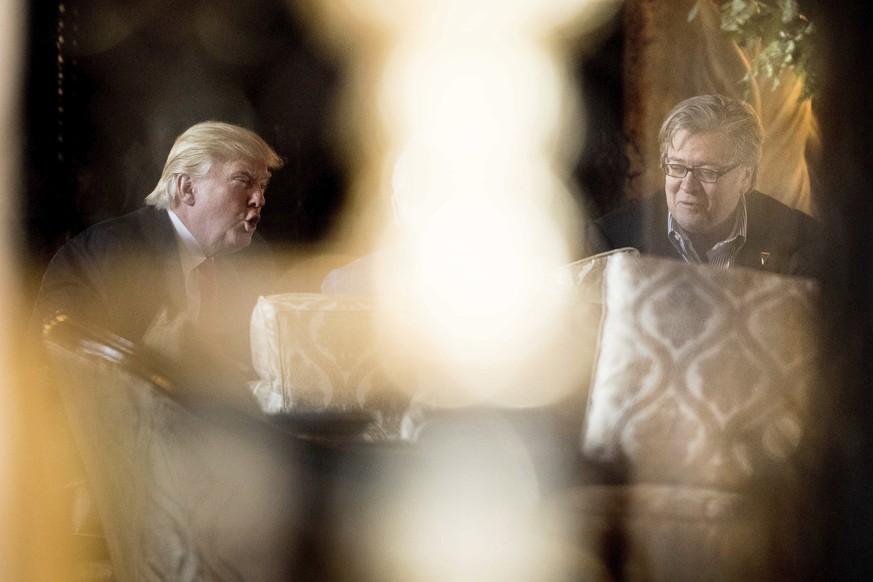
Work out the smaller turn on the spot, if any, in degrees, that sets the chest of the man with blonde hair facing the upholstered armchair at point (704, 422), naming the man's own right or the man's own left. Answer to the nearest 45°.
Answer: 0° — they already face it

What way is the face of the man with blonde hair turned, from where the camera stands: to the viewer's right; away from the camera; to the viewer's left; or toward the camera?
to the viewer's right

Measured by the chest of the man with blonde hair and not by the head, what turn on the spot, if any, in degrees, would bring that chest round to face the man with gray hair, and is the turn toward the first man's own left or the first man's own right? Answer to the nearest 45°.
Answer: approximately 45° to the first man's own left

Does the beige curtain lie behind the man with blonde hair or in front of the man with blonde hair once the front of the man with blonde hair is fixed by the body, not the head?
in front

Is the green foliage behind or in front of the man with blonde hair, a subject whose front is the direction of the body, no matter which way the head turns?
in front
